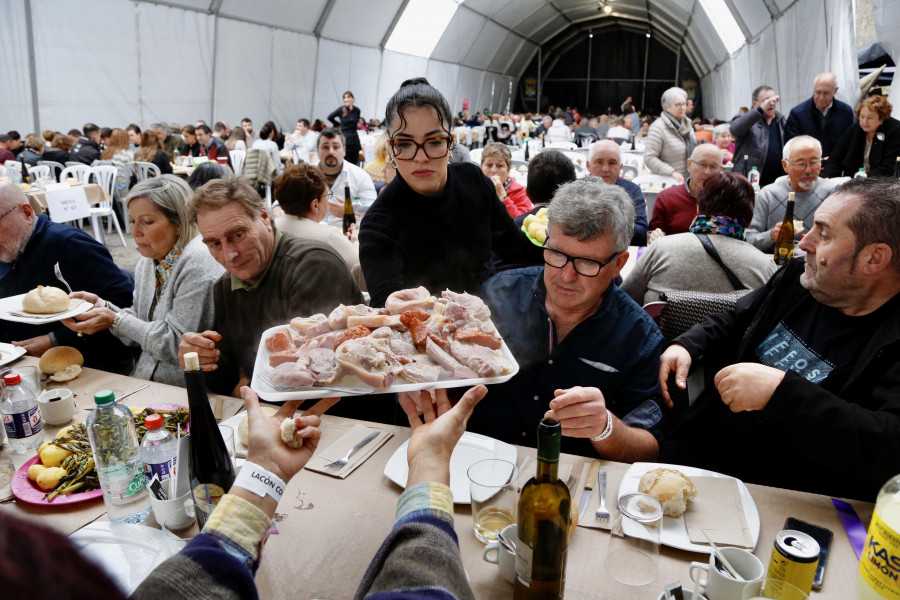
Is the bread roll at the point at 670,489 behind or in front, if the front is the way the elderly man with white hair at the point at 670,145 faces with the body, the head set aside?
in front

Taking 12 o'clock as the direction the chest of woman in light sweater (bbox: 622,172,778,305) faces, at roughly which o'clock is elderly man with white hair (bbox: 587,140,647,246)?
The elderly man with white hair is roughly at 11 o'clock from the woman in light sweater.

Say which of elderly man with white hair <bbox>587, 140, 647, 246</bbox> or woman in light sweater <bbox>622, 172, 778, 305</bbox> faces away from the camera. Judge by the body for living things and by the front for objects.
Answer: the woman in light sweater

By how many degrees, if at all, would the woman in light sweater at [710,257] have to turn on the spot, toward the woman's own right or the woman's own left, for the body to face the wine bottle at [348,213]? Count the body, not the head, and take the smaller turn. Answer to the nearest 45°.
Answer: approximately 90° to the woman's own left

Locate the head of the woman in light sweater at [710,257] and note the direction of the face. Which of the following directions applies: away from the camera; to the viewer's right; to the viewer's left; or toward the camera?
away from the camera

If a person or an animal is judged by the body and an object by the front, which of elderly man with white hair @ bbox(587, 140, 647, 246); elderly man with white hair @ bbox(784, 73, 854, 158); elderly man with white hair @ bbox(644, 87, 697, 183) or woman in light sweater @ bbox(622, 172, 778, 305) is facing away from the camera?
the woman in light sweater

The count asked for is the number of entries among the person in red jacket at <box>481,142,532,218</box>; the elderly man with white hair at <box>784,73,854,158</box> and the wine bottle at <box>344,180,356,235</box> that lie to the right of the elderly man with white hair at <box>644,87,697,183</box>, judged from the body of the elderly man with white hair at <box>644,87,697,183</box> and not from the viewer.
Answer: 2

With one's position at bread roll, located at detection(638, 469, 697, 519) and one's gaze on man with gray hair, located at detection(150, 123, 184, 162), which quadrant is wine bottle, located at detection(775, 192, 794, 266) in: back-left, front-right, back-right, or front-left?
front-right

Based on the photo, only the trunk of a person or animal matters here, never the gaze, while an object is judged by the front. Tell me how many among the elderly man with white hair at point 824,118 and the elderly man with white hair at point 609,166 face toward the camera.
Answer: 2

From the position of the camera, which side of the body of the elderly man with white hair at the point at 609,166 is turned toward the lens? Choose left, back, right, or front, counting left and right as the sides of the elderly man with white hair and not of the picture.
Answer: front

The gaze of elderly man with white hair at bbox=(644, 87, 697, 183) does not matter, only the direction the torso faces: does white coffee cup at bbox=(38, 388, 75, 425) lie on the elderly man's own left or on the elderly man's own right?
on the elderly man's own right

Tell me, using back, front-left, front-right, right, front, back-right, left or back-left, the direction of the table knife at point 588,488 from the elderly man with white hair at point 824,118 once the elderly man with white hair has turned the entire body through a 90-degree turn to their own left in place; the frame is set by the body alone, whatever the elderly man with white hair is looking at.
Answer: right

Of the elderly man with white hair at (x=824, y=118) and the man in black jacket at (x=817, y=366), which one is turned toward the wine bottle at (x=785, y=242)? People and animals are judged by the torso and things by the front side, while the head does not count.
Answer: the elderly man with white hair

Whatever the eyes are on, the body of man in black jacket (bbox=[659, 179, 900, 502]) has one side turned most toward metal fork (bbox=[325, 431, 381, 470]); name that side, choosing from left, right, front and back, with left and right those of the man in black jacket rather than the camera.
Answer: front

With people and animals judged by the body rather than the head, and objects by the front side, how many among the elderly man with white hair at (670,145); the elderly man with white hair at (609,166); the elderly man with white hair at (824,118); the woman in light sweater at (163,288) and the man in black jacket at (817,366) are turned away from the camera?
0

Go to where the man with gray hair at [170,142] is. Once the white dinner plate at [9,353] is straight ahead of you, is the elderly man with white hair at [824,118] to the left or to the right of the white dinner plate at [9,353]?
left

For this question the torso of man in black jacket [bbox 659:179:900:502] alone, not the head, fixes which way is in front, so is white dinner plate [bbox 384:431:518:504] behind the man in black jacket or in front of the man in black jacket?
in front

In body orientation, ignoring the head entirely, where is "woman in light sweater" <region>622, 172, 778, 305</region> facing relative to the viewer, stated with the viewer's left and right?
facing away from the viewer

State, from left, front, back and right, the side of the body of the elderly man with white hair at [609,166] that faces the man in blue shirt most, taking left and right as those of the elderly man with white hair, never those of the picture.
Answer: front

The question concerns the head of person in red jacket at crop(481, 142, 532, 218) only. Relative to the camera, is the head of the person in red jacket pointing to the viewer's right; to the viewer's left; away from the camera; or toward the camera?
toward the camera

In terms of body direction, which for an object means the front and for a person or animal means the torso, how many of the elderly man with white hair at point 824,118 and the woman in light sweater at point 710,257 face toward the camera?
1

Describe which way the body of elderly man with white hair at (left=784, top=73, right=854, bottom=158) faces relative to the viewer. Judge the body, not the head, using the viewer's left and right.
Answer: facing the viewer

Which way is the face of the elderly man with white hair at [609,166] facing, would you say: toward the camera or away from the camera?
toward the camera
